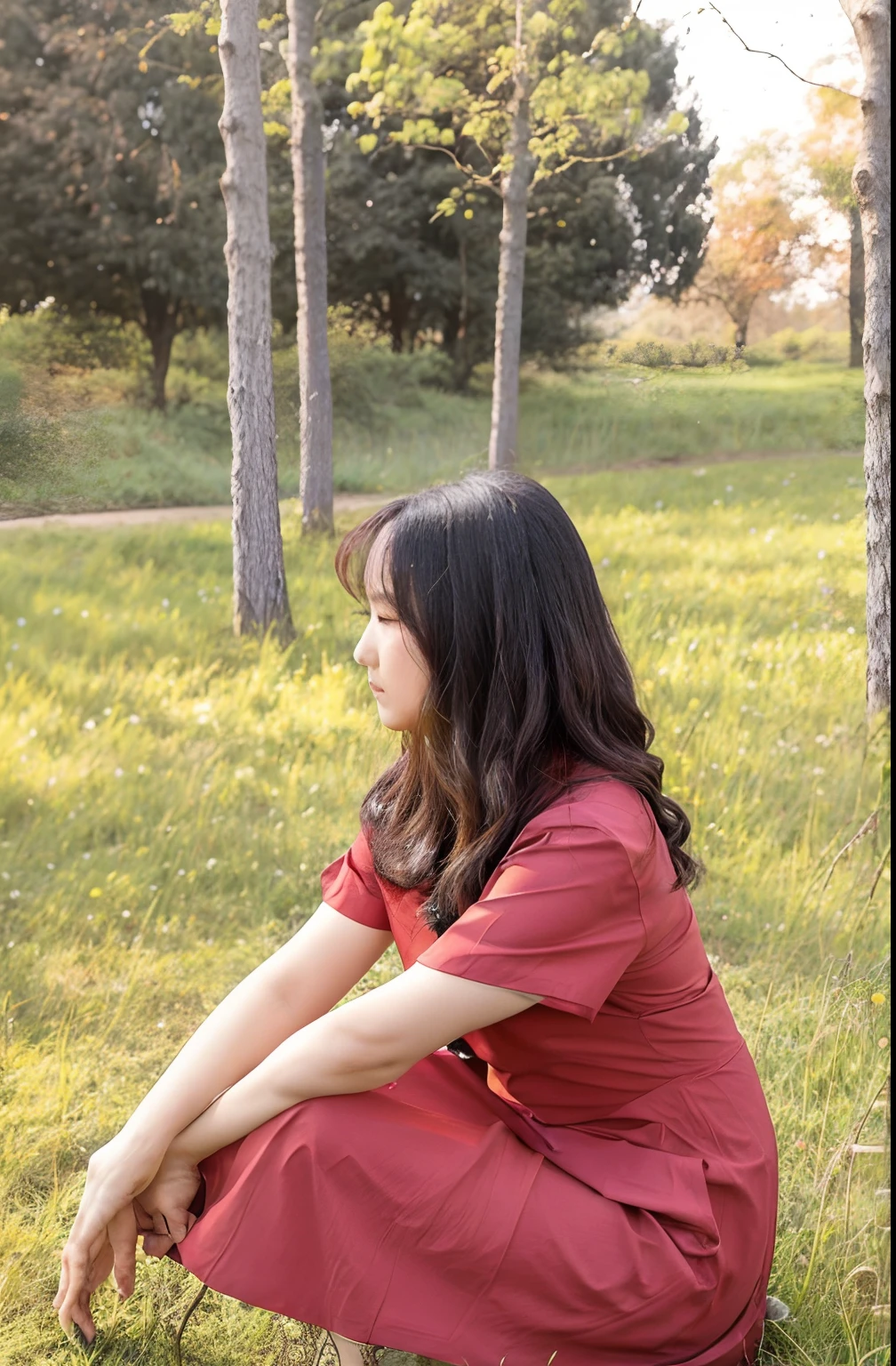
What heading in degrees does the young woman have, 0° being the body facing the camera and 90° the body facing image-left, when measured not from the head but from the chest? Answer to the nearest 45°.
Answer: approximately 90°
